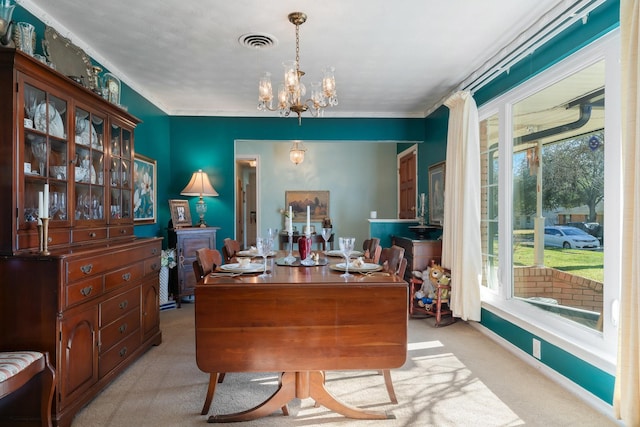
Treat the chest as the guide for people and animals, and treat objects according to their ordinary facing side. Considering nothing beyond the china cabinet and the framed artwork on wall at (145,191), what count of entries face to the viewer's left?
0

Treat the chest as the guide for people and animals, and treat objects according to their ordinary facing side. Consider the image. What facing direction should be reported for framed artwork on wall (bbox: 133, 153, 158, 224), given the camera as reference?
facing the viewer and to the right of the viewer

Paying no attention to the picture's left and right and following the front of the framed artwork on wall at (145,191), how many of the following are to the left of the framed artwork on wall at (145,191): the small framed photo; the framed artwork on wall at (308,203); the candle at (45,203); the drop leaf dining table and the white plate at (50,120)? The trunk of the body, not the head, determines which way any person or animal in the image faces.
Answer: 2

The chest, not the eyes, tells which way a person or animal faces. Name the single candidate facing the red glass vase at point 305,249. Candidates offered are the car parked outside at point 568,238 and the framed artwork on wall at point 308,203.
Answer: the framed artwork on wall

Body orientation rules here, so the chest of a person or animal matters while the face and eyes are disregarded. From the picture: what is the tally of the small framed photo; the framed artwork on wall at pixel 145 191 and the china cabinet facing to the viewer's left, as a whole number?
0

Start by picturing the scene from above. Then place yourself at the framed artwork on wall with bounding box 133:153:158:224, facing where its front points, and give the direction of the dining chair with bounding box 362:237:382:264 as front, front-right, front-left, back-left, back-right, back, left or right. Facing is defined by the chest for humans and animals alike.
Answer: front

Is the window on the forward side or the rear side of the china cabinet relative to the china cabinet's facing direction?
on the forward side

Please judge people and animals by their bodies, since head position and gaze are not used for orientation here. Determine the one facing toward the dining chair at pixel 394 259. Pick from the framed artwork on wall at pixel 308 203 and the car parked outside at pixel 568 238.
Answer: the framed artwork on wall

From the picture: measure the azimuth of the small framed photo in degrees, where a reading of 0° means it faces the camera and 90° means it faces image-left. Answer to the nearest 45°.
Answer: approximately 315°

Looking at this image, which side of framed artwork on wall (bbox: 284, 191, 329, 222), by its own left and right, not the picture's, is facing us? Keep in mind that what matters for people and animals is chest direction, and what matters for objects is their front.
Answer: front

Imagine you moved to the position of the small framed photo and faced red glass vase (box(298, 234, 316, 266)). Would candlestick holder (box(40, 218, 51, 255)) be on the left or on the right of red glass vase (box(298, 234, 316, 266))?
right

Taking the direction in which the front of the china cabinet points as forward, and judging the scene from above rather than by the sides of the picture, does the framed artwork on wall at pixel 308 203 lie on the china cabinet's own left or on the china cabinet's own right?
on the china cabinet's own left

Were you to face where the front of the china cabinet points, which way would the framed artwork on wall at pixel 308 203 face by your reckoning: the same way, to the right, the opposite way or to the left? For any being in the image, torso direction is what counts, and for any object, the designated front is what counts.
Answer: to the right
